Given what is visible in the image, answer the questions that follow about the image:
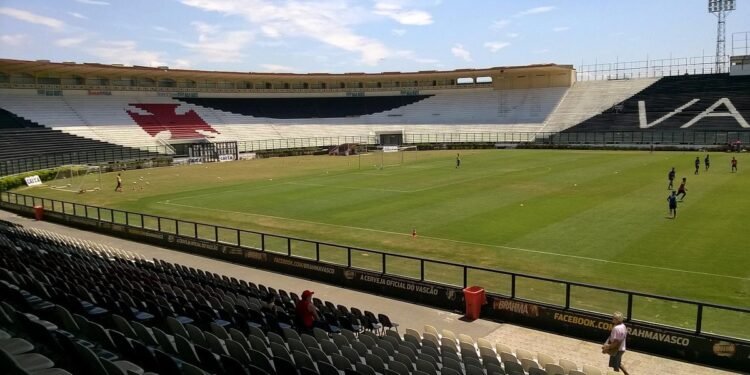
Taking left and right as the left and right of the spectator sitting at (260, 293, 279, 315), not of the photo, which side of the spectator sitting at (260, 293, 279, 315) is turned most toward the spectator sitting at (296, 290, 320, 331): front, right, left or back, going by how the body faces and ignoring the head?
right

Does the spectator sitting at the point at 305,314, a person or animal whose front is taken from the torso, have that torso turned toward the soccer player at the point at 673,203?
yes

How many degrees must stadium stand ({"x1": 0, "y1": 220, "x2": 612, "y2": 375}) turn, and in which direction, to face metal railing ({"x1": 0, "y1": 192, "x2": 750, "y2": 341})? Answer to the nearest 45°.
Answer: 0° — it already faces it

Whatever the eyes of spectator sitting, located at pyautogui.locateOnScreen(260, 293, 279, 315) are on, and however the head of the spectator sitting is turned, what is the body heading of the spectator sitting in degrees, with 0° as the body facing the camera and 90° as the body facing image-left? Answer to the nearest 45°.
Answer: approximately 225°

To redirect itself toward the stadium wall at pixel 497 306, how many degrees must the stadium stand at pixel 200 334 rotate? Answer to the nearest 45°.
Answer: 0° — it already faces it

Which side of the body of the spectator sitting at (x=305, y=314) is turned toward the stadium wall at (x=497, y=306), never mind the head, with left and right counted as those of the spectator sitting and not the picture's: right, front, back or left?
front

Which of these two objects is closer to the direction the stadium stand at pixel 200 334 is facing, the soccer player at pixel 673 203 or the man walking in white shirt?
the soccer player

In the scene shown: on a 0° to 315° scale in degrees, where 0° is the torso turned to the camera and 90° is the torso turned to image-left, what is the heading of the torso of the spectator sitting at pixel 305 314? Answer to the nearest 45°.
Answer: approximately 225°

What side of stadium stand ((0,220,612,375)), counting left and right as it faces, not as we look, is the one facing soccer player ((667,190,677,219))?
front

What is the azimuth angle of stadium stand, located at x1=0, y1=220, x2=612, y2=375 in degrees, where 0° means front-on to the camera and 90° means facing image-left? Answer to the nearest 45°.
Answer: approximately 225°

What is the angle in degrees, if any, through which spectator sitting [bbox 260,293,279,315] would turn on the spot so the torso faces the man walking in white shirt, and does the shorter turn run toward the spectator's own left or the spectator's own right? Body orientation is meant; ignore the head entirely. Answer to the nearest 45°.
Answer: approximately 90° to the spectator's own right

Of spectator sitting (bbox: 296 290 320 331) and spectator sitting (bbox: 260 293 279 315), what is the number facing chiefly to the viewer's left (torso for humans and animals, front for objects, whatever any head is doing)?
0
